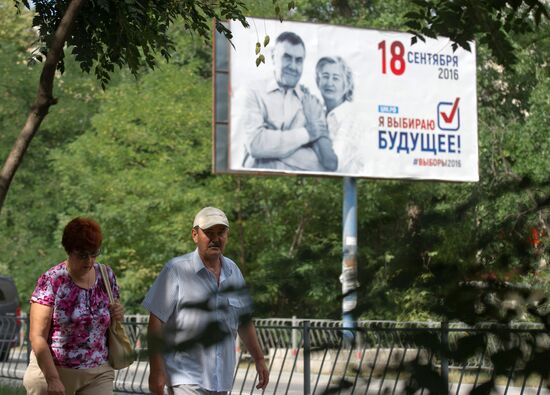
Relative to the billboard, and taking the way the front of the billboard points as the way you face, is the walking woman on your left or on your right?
on your right

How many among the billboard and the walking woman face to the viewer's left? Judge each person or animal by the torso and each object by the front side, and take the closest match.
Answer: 0

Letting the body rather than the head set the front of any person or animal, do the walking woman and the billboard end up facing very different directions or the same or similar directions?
same or similar directions

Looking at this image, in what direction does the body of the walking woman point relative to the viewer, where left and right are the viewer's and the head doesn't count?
facing the viewer and to the right of the viewer

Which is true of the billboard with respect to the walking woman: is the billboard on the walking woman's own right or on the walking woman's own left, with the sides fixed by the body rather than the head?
on the walking woman's own left

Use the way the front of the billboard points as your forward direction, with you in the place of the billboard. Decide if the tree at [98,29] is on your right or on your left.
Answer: on your right
